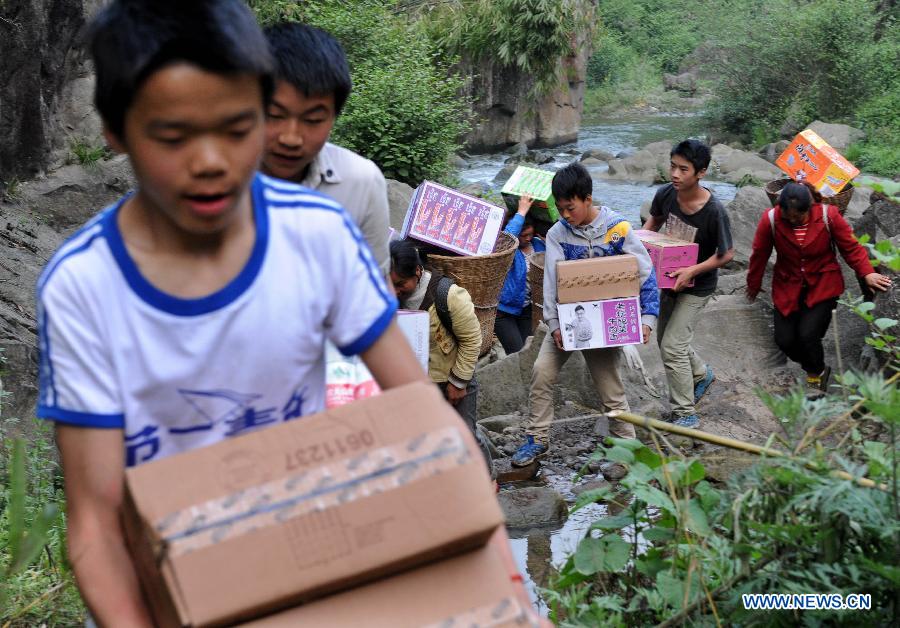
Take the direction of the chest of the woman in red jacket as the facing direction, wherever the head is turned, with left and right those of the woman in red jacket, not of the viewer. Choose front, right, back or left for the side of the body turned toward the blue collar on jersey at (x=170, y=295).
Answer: front

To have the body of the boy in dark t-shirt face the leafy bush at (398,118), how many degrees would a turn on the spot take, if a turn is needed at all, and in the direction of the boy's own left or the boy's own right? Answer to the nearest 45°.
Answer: approximately 90° to the boy's own right

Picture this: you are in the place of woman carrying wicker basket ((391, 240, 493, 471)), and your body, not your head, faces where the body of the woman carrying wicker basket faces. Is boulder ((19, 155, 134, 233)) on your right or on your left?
on your right

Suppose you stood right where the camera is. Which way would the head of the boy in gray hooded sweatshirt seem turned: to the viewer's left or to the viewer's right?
to the viewer's left

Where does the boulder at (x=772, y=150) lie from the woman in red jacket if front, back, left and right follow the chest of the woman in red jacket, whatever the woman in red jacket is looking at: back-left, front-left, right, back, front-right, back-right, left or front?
back

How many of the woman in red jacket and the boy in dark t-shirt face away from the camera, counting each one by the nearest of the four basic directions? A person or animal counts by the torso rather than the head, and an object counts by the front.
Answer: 0

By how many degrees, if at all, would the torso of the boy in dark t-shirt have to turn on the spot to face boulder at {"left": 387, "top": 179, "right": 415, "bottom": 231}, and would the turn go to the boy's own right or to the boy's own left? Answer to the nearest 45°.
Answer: approximately 90° to the boy's own right

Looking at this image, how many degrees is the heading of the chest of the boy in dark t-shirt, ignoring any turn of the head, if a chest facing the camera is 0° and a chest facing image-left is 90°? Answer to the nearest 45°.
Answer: approximately 45°
